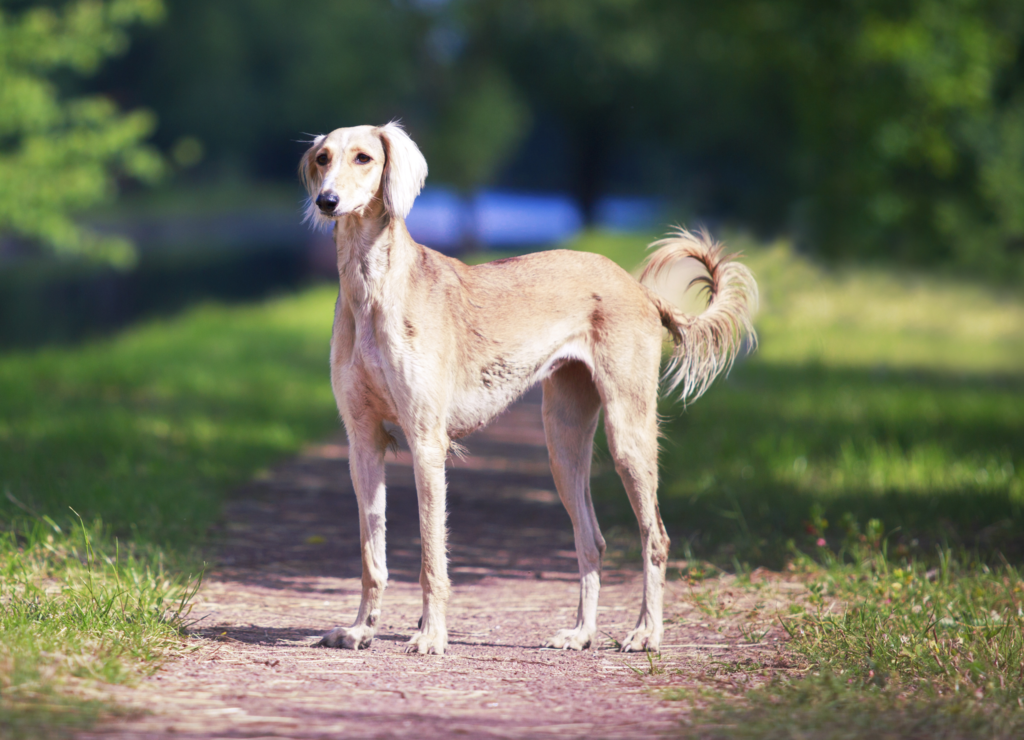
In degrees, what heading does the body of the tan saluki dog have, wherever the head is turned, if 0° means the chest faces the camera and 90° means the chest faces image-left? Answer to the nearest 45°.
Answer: approximately 45°
